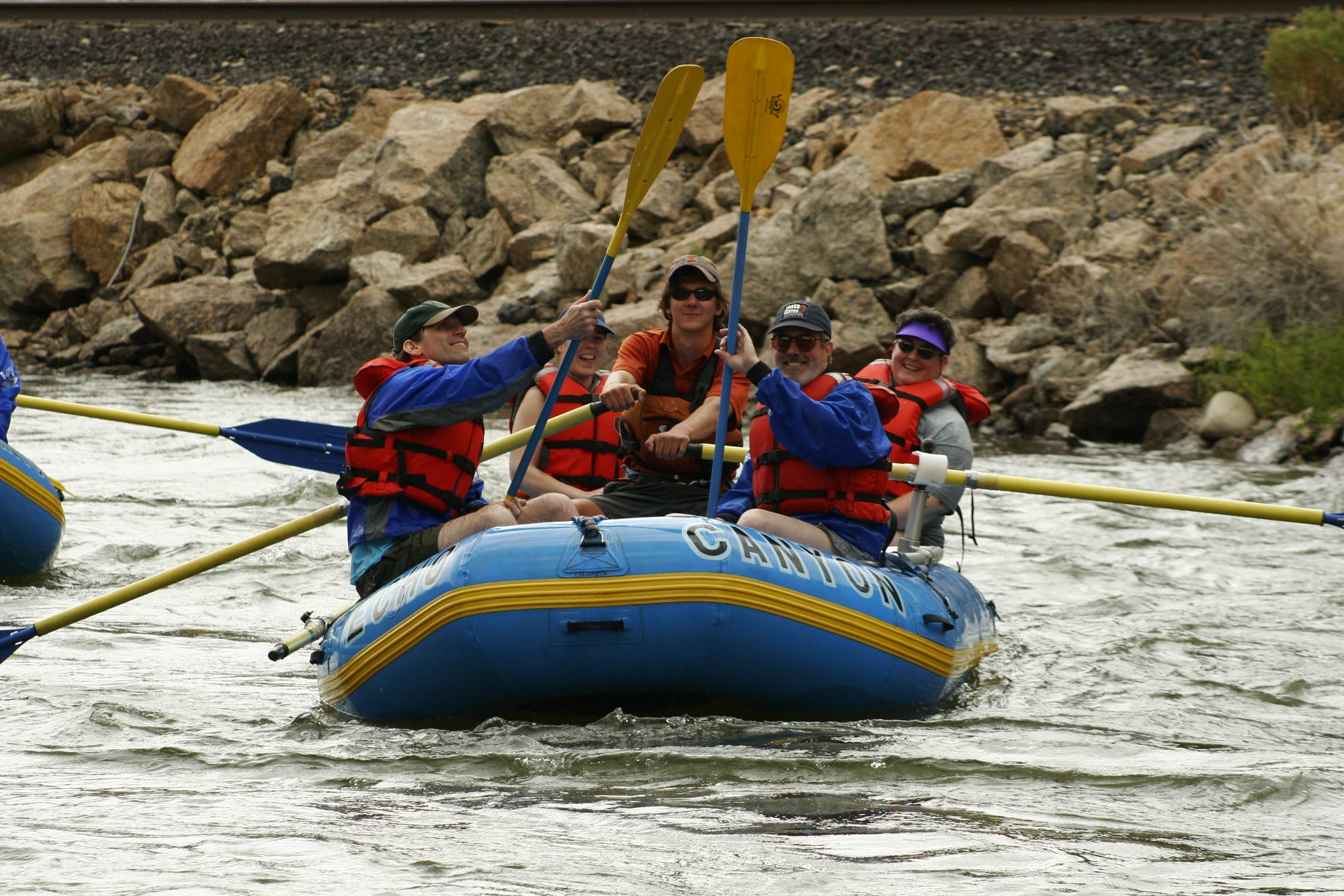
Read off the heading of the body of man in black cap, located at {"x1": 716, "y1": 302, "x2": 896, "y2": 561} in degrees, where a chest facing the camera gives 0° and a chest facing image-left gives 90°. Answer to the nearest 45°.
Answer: approximately 45°

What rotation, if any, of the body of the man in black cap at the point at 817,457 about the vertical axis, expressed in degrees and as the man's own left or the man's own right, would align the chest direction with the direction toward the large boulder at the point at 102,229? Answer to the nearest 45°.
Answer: approximately 90° to the man's own right

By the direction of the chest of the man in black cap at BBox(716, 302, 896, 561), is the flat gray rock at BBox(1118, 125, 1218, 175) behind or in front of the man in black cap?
behind

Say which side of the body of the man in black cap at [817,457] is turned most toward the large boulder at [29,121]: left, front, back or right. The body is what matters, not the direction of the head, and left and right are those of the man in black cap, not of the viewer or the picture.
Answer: right

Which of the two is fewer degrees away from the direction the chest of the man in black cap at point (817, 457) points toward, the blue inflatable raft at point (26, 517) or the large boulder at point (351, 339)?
the blue inflatable raft

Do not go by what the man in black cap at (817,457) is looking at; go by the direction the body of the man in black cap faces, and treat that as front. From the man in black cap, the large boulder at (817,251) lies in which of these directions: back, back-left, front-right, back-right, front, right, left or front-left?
back-right

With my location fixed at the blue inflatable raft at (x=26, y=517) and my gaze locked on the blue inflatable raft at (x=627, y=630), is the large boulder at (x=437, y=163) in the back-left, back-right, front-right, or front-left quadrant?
back-left

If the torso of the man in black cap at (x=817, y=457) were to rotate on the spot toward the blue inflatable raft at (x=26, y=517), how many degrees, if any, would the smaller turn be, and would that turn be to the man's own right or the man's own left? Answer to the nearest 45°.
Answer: approximately 90° to the man's own right
